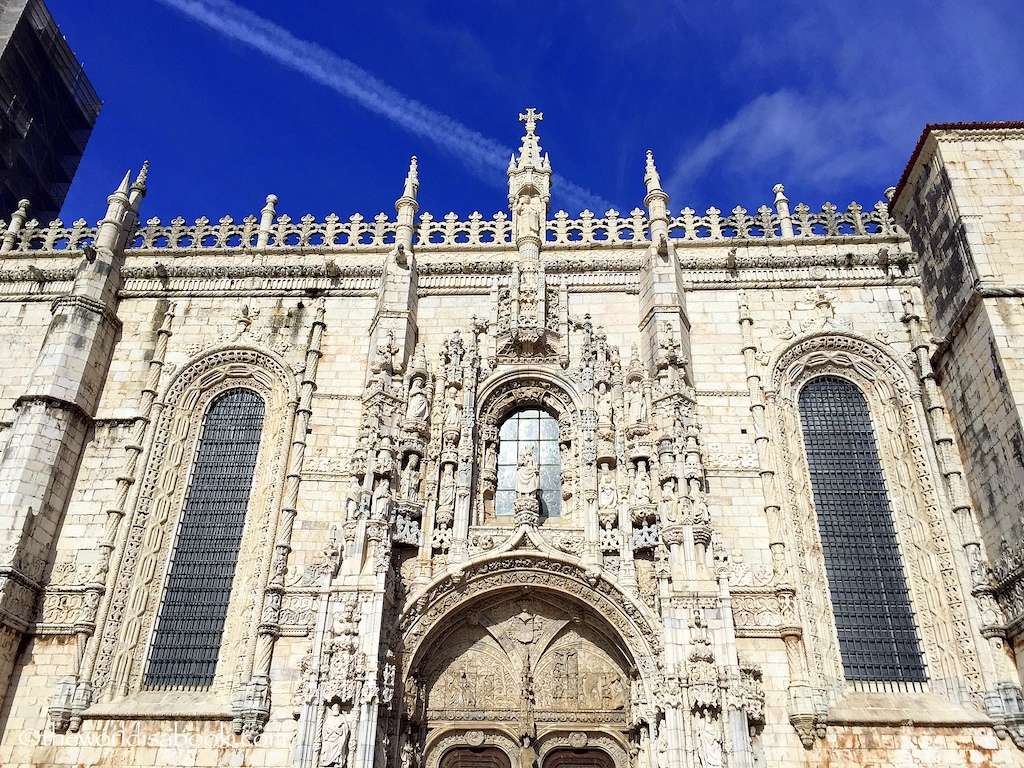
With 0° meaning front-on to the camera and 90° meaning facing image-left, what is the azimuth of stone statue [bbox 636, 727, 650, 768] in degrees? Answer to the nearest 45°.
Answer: approximately 45°
